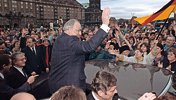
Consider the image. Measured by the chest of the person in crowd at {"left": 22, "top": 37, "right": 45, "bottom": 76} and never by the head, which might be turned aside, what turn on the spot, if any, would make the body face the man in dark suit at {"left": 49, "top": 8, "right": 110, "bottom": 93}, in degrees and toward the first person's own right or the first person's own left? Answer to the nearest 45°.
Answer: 0° — they already face them

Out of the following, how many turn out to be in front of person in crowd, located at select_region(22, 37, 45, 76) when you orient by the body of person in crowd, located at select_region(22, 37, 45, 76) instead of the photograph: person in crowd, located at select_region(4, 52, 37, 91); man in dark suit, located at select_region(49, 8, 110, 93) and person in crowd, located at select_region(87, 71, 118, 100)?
3

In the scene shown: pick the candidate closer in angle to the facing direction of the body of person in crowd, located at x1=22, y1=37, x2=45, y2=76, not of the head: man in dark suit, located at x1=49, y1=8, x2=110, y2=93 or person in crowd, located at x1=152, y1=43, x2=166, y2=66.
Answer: the man in dark suit

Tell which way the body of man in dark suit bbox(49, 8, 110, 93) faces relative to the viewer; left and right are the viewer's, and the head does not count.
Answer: facing away from the viewer and to the right of the viewer

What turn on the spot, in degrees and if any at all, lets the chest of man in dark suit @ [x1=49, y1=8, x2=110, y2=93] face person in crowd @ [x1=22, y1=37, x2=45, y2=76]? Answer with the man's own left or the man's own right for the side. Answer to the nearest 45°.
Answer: approximately 45° to the man's own left

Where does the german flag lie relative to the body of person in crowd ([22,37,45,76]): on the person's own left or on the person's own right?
on the person's own left

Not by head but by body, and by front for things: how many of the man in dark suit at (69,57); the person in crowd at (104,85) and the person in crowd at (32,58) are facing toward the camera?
1

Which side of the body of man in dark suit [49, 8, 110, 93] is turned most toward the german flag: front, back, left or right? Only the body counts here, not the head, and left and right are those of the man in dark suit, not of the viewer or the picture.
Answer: front

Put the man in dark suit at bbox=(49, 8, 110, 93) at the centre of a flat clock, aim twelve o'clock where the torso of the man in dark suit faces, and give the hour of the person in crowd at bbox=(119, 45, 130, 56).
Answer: The person in crowd is roughly at 11 o'clock from the man in dark suit.

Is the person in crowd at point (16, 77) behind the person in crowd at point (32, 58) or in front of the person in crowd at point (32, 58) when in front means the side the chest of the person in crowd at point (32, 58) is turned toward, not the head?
in front

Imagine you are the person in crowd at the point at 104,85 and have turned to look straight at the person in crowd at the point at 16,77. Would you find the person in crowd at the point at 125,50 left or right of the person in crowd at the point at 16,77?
right
